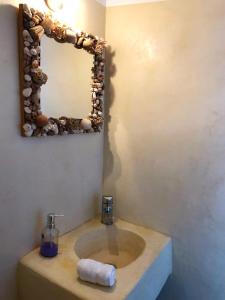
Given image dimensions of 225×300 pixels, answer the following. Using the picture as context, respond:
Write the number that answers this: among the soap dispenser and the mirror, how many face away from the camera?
0

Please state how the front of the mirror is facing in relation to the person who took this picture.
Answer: facing the viewer and to the right of the viewer
